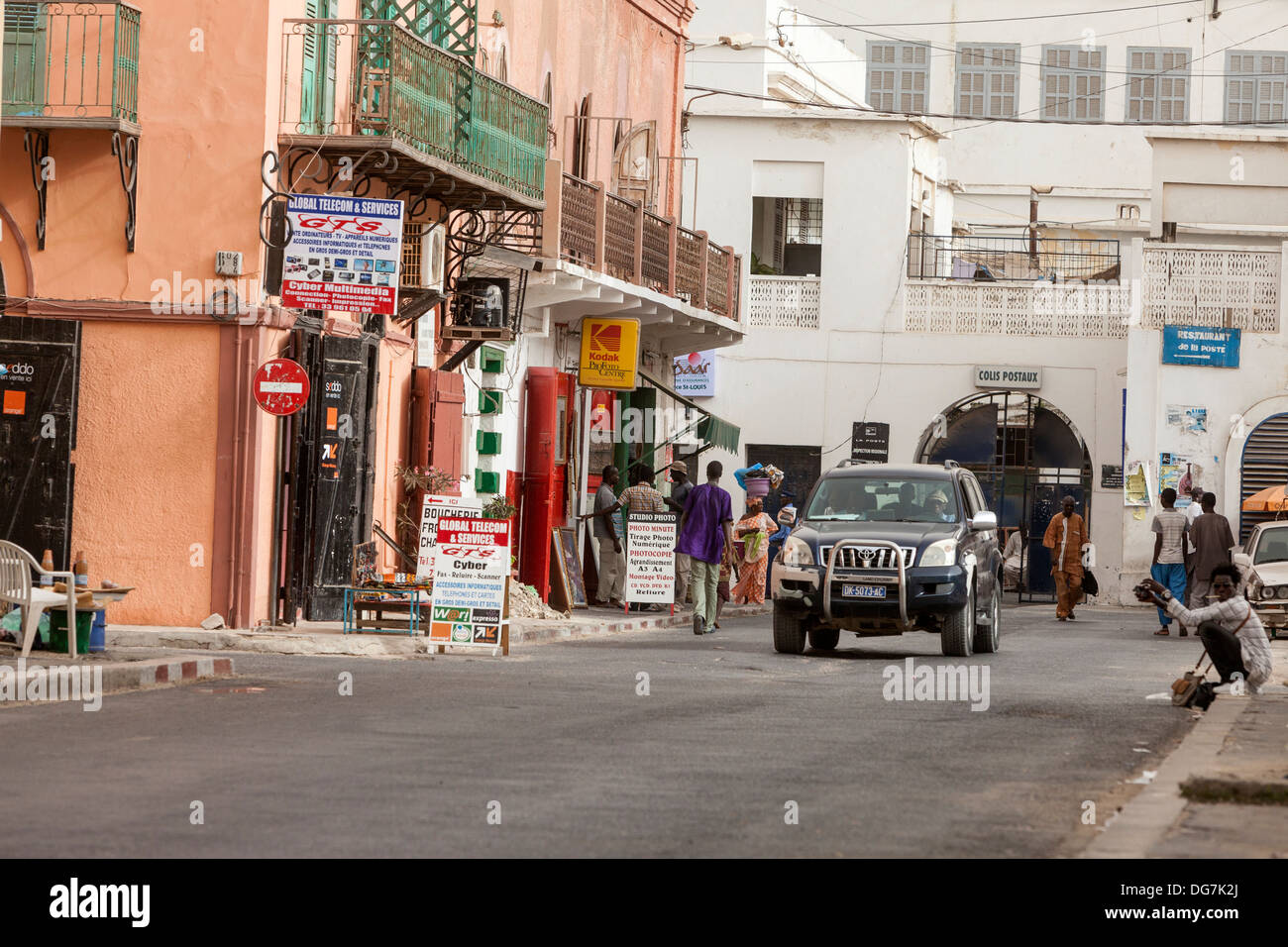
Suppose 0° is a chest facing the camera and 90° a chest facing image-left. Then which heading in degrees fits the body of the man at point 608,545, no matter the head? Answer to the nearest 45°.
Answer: approximately 270°

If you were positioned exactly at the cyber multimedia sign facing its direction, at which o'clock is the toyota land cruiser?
The toyota land cruiser is roughly at 9 o'clock from the cyber multimedia sign.

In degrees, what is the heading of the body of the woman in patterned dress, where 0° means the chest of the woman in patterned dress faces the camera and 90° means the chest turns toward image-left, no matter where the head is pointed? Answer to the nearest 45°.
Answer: approximately 0°

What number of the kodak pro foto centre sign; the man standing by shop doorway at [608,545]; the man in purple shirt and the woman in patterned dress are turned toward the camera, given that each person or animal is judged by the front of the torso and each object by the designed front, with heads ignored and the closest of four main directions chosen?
2

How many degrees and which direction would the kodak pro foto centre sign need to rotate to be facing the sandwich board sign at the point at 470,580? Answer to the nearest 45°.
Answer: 0° — it already faces it

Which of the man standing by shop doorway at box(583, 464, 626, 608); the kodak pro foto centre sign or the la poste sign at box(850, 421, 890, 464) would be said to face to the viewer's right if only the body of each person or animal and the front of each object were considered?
the man standing by shop doorway

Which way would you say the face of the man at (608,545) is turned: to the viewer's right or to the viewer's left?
to the viewer's right
